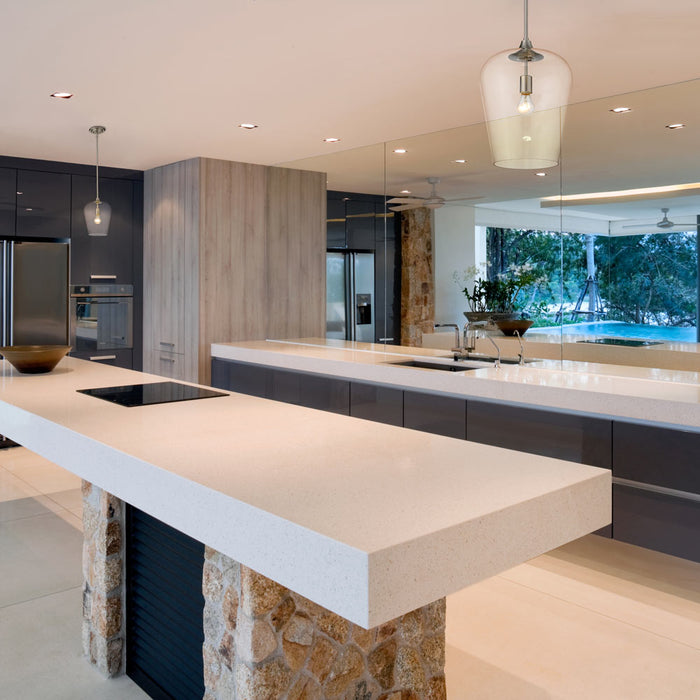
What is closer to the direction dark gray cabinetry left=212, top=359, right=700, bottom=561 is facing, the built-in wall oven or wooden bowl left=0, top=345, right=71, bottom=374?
the wooden bowl

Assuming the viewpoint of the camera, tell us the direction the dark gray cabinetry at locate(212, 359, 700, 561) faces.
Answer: facing the viewer and to the left of the viewer

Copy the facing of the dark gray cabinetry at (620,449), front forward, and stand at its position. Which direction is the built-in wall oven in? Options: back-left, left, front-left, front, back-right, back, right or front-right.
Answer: right

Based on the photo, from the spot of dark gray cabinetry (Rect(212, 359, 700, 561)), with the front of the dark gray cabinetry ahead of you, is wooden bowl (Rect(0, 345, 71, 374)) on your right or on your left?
on your right

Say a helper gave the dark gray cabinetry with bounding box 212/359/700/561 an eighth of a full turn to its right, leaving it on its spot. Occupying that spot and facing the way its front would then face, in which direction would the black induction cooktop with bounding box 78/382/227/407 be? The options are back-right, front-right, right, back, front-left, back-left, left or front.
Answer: front
